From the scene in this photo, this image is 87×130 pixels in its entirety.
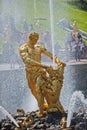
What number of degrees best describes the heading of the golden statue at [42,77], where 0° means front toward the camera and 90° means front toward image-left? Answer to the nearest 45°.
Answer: approximately 315°
